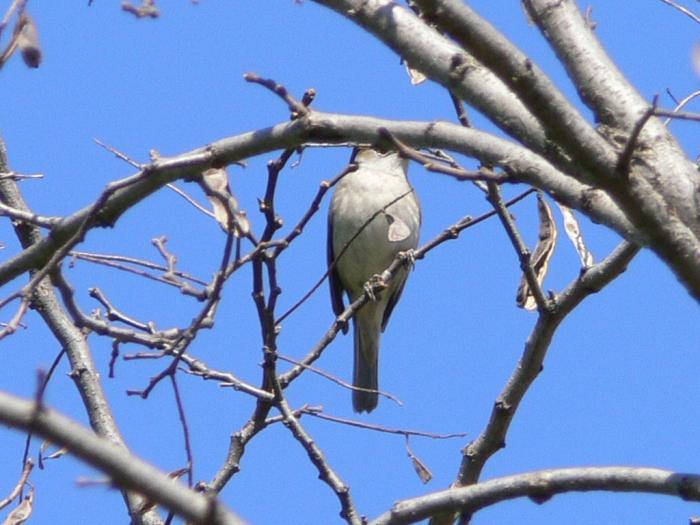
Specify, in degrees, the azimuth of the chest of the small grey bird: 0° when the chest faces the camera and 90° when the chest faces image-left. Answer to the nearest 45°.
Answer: approximately 0°
